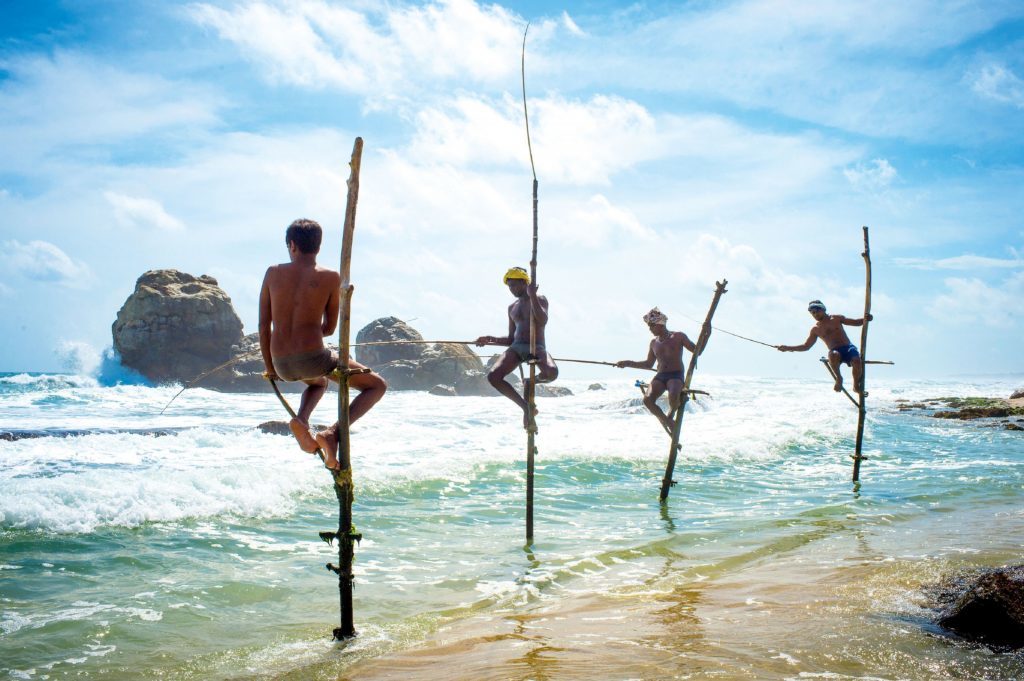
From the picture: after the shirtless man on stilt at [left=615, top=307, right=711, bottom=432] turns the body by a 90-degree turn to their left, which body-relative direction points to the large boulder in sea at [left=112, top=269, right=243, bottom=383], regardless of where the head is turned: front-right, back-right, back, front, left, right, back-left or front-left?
back

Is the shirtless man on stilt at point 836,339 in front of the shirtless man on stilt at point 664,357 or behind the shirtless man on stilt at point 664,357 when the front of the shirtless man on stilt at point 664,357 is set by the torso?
behind

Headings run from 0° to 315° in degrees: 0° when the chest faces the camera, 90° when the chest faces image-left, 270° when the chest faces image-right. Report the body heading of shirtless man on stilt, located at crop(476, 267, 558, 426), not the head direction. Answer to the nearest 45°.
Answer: approximately 45°

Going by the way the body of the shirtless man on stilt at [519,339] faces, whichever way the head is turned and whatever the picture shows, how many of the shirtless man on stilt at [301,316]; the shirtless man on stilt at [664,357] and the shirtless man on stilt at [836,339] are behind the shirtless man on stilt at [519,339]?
2

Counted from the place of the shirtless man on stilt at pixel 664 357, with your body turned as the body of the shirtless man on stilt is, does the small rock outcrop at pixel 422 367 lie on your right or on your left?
on your right

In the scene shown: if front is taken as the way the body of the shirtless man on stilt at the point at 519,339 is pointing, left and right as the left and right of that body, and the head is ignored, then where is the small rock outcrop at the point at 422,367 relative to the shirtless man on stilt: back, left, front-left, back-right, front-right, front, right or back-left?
back-right

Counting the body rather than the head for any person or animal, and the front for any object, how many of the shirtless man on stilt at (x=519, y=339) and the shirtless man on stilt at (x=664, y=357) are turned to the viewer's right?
0

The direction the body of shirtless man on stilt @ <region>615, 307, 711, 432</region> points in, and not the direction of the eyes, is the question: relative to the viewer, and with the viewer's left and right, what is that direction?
facing the viewer and to the left of the viewer

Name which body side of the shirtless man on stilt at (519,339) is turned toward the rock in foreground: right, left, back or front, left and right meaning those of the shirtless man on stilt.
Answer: left
